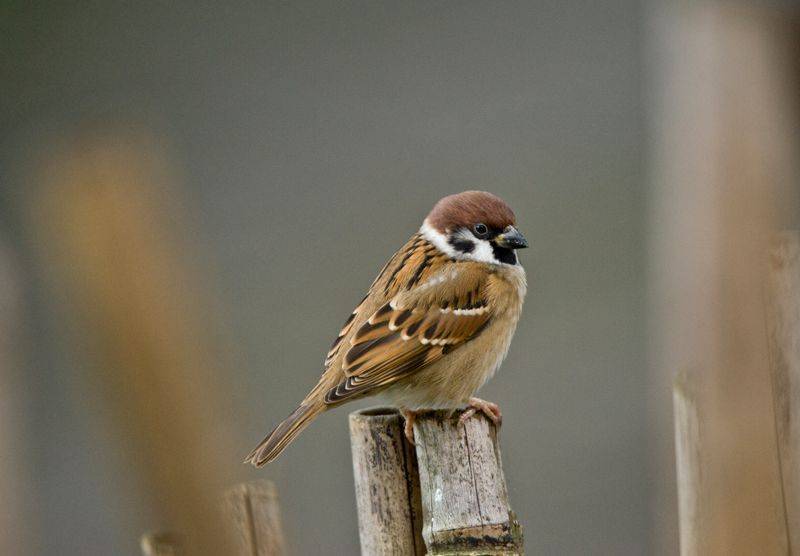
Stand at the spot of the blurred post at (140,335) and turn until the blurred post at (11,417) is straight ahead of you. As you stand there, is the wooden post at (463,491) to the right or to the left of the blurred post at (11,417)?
right

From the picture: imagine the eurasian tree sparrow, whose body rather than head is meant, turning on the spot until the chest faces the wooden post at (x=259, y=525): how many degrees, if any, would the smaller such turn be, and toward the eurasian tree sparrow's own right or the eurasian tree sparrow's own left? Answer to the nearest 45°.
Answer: approximately 90° to the eurasian tree sparrow's own right

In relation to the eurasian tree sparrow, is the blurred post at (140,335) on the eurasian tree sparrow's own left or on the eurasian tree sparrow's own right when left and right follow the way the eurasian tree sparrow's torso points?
on the eurasian tree sparrow's own right

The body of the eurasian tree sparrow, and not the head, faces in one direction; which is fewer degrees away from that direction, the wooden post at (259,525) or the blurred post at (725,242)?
the blurred post

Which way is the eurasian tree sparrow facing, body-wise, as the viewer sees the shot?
to the viewer's right
